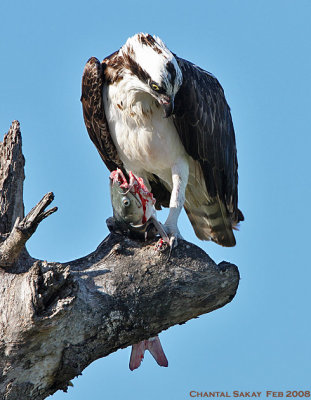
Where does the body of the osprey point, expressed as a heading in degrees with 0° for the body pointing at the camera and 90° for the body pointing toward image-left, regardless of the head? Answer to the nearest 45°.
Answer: approximately 45°
